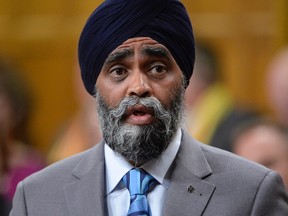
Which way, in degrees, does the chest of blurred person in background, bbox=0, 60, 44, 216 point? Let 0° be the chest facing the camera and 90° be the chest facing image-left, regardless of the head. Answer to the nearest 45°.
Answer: approximately 45°

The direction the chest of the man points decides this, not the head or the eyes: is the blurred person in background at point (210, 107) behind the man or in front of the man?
behind

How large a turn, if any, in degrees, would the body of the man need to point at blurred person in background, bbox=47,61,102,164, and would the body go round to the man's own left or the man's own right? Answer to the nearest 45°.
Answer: approximately 180°

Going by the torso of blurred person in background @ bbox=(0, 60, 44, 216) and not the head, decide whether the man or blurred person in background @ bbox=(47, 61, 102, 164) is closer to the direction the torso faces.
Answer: the man

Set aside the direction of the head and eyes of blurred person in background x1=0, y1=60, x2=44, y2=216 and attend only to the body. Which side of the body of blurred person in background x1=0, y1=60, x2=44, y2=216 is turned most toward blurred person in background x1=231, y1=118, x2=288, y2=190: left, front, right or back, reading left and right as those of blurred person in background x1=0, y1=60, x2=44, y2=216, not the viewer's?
left

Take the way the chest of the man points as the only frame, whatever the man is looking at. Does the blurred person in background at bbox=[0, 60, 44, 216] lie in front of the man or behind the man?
behind

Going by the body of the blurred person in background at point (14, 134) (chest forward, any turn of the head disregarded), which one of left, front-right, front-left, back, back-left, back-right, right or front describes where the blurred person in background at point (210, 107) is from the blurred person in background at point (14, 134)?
back-left

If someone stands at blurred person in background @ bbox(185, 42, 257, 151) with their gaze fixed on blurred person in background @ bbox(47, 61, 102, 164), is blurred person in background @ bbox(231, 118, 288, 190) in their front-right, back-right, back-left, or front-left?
back-left

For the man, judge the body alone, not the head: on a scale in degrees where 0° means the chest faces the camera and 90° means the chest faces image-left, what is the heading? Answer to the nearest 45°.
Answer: approximately 0°
